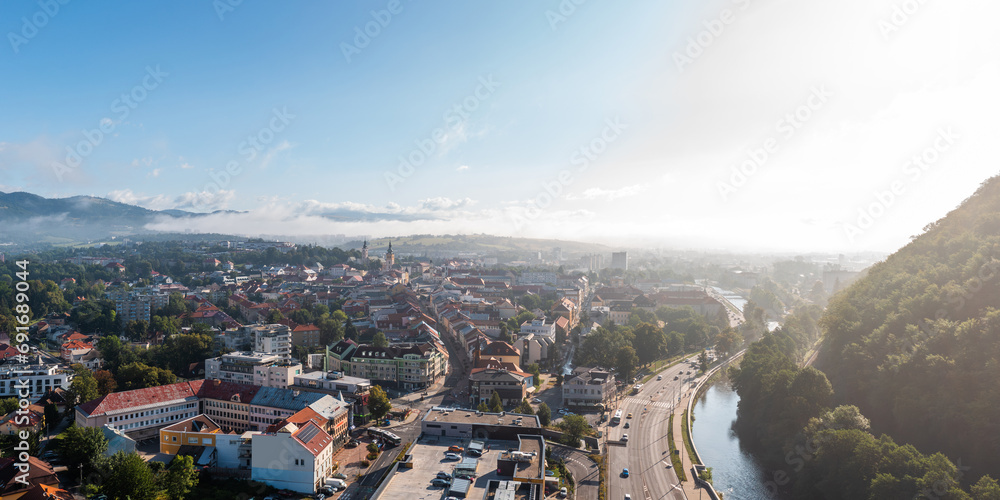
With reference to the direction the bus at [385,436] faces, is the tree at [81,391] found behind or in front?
behind

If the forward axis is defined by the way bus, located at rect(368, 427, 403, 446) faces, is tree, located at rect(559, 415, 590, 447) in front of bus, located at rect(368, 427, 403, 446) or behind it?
in front

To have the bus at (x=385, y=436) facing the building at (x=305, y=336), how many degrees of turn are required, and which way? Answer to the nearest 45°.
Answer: approximately 135° to its left
